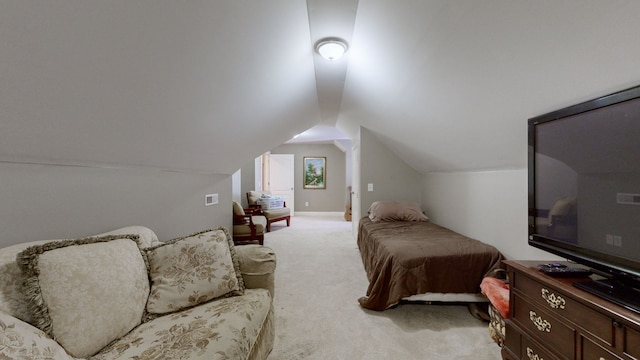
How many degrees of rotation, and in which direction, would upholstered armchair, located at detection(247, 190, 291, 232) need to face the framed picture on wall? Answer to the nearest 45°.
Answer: approximately 90° to its left

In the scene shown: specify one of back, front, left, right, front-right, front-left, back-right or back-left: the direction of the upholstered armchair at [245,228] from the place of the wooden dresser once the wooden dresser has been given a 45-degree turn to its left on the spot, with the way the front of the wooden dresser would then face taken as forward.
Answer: right

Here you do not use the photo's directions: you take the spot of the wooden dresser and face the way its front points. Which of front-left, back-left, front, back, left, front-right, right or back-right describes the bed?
right

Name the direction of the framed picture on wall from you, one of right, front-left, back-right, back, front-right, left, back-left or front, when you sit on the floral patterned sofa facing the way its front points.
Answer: left

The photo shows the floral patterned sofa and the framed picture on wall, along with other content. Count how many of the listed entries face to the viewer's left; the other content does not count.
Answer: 0

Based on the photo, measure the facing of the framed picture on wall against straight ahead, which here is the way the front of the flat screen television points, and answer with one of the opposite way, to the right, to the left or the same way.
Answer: to the left

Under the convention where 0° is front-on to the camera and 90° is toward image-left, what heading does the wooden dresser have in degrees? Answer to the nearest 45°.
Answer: approximately 45°

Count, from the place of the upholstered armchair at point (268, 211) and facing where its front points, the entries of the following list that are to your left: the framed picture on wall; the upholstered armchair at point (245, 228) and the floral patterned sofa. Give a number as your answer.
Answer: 1

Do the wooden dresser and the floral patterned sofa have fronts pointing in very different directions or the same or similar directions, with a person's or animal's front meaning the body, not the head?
very different directions

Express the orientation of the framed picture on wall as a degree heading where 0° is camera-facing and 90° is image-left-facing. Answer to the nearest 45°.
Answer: approximately 0°

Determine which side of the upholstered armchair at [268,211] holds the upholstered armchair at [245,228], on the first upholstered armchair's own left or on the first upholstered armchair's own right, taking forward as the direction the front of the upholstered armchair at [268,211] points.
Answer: on the first upholstered armchair's own right

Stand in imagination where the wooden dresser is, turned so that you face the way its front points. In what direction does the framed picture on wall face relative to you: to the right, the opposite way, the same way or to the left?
to the left

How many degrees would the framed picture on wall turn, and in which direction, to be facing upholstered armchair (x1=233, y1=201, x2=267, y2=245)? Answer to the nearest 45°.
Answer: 0° — it already faces it

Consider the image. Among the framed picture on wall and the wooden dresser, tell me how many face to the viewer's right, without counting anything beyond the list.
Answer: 0
